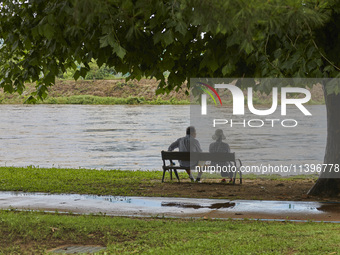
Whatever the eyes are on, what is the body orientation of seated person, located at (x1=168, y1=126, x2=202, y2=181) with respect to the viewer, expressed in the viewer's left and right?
facing away from the viewer
